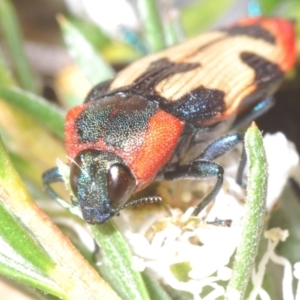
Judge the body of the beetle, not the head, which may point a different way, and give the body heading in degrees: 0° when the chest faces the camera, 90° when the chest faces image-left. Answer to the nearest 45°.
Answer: approximately 45°

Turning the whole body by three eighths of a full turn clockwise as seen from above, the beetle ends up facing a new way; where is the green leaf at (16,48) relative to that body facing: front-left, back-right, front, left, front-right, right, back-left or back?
front-left

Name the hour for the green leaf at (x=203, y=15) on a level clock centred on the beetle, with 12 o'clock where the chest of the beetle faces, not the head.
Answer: The green leaf is roughly at 5 o'clock from the beetle.
